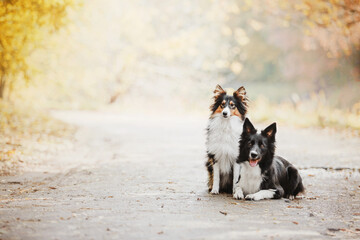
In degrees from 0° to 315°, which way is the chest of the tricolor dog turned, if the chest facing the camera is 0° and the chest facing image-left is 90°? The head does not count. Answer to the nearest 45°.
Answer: approximately 0°

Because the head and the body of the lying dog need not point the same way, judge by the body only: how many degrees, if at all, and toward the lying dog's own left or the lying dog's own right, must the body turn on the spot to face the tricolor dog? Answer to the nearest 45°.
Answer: approximately 45° to the lying dog's own right

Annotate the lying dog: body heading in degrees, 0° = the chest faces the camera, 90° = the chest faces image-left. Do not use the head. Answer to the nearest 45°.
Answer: approximately 45°

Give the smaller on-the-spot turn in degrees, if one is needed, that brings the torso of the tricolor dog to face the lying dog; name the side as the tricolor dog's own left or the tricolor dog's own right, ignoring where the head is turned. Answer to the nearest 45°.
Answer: approximately 45° to the tricolor dog's own left
